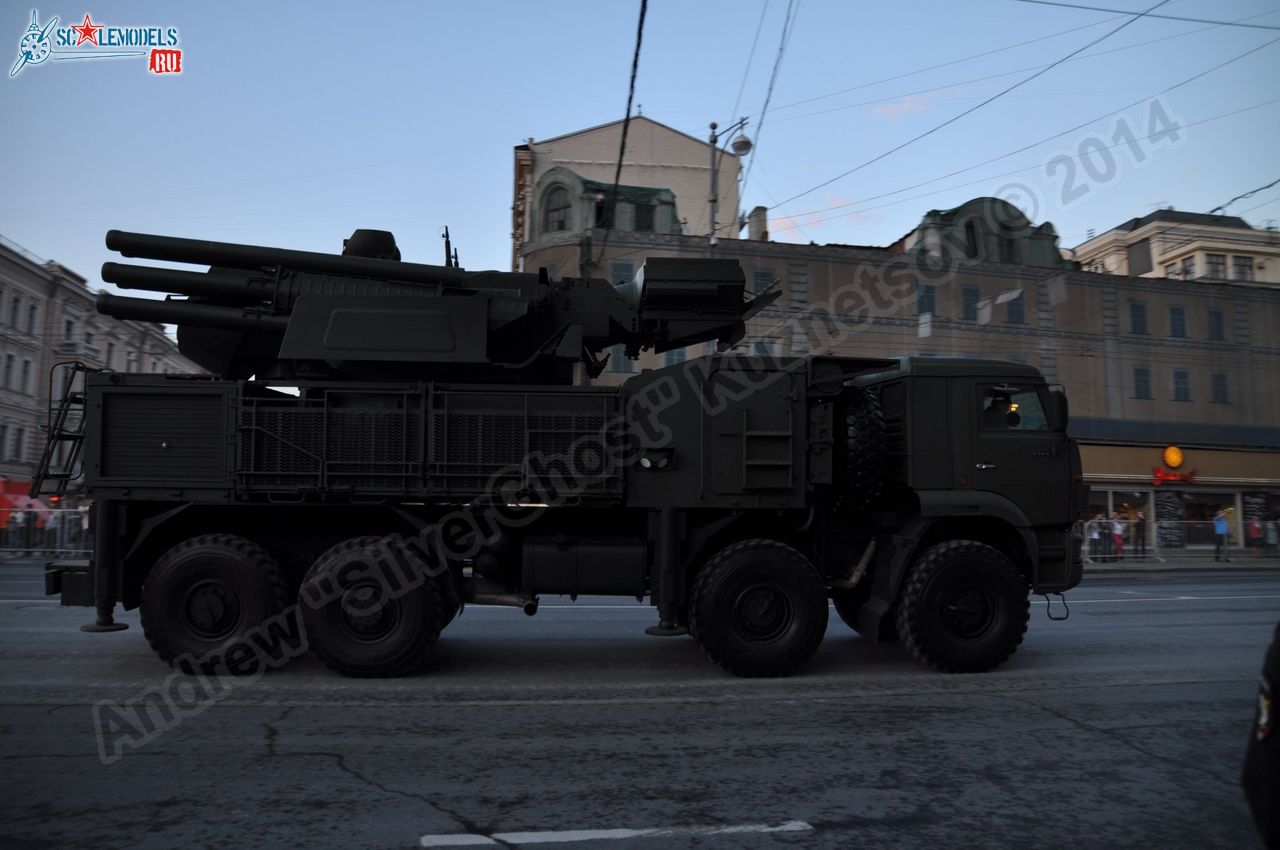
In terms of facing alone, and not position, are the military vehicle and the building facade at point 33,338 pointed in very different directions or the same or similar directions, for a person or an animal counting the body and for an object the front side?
same or similar directions

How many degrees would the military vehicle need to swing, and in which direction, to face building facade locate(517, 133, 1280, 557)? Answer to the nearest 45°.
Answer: approximately 45° to its left

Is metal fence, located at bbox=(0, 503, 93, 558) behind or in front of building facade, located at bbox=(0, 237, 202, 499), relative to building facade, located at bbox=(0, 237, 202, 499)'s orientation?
in front

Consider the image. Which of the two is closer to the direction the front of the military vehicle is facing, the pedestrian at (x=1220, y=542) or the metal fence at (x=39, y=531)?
the pedestrian

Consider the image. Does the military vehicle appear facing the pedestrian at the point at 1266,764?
no

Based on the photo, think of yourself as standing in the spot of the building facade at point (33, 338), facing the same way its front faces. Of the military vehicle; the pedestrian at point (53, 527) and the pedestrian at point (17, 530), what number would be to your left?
0

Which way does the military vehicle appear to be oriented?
to the viewer's right

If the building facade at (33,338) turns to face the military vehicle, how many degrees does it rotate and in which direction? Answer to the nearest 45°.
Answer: approximately 45° to its right

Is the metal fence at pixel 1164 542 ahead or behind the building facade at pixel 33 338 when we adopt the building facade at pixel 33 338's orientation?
ahead

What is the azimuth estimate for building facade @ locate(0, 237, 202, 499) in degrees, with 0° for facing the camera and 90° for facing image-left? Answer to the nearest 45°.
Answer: approximately 315°

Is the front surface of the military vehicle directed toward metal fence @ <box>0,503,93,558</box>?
no

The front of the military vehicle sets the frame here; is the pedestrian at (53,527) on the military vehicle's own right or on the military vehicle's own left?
on the military vehicle's own left

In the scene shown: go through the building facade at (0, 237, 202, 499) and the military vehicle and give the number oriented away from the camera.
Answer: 0

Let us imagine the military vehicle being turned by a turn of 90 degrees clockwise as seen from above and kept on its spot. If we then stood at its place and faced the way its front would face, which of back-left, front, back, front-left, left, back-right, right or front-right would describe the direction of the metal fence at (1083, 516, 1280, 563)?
back-left
